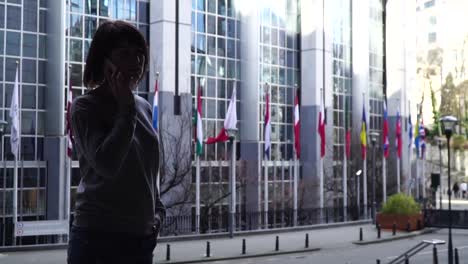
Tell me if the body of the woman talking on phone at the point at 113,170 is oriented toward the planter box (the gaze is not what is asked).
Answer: no

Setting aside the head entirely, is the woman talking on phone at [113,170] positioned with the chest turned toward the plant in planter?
no
